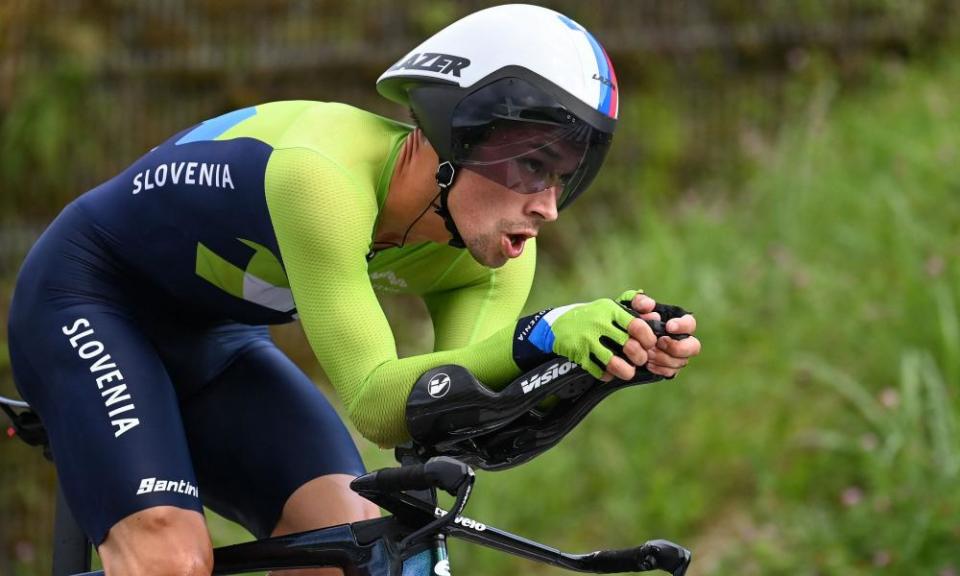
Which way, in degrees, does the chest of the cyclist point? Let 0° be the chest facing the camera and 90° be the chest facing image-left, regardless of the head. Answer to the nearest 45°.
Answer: approximately 315°
